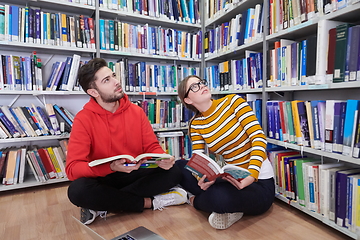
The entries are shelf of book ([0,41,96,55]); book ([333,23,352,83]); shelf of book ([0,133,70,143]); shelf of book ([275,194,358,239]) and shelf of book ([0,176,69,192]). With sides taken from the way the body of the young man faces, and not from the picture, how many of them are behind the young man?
3

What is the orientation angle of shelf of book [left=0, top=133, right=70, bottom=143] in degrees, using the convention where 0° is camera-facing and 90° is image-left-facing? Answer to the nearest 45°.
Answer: approximately 315°

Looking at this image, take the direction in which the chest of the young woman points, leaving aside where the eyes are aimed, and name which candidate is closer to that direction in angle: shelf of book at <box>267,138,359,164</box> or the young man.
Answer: the young man

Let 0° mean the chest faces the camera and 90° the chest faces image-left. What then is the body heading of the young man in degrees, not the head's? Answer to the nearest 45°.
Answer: approximately 315°
